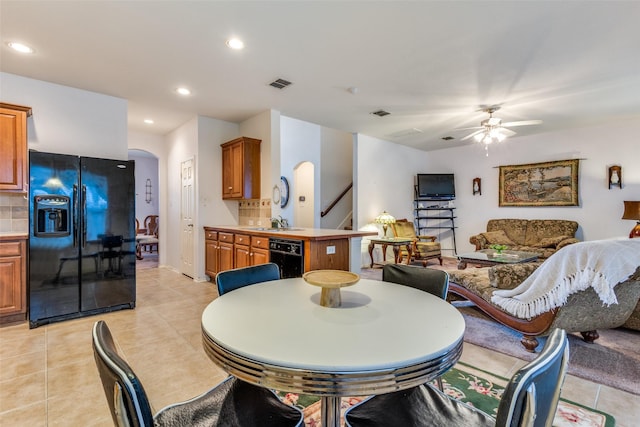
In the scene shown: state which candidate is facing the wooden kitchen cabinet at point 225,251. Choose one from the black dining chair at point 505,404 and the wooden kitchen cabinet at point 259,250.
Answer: the black dining chair

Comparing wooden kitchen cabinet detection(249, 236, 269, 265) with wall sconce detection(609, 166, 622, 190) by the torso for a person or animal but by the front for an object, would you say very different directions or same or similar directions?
same or similar directions

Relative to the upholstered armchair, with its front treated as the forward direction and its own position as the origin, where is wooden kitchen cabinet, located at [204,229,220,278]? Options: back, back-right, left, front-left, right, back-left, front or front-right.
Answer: right

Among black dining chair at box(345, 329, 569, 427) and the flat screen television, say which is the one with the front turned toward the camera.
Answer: the flat screen television

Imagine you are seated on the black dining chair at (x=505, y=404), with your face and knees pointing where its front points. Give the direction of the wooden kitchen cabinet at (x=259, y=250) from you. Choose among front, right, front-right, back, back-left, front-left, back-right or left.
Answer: front

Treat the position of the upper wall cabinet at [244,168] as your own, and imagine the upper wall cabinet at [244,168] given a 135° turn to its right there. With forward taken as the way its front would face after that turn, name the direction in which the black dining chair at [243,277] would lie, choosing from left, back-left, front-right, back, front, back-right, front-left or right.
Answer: back

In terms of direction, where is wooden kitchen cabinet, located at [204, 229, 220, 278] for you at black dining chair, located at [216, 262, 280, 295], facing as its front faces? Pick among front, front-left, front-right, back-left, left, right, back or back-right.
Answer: back-left

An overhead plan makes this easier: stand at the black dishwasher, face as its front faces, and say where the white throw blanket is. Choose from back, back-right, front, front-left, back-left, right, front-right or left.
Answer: left

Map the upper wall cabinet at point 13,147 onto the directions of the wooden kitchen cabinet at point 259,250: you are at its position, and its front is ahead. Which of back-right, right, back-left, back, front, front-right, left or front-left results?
front-right

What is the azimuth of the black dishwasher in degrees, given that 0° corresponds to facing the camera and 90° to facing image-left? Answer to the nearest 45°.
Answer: approximately 45°

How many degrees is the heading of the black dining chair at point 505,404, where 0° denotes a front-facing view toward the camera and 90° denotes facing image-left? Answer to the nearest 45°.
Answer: approximately 135°

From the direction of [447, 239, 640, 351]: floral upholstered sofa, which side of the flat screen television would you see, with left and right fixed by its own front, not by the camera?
front

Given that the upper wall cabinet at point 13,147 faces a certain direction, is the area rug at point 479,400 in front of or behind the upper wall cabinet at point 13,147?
in front

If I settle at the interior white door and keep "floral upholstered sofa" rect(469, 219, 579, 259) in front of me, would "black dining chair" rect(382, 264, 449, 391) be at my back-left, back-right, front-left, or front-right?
front-right

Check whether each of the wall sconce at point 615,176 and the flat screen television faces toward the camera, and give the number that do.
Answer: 2

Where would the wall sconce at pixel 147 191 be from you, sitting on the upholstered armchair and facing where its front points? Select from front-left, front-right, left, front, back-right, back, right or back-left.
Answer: back-right

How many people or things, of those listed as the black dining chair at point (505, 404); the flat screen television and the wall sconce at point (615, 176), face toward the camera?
2

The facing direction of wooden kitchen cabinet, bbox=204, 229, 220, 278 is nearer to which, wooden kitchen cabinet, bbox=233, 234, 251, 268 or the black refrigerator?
the black refrigerator

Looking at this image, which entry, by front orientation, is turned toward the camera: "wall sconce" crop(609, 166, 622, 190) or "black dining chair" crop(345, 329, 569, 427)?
the wall sconce

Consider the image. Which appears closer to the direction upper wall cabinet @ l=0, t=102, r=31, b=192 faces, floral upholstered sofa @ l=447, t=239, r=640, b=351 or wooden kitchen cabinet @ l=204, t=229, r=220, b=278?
the floral upholstered sofa
